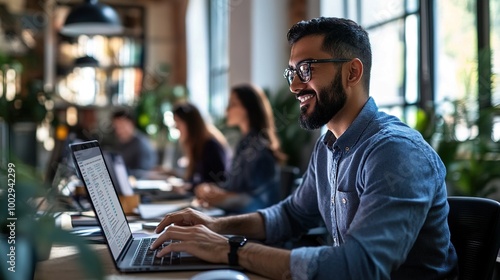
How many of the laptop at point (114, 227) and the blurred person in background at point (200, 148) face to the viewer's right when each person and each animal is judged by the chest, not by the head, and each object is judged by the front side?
1

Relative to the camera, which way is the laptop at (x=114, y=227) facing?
to the viewer's right

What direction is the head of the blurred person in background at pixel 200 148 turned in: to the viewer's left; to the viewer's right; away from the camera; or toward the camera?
to the viewer's left

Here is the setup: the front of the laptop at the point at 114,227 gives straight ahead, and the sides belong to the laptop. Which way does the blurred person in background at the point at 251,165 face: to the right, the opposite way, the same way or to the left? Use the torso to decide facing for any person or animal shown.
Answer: the opposite way

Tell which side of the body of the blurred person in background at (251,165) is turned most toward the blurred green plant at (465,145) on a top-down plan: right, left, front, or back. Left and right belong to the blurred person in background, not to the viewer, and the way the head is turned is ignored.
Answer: back

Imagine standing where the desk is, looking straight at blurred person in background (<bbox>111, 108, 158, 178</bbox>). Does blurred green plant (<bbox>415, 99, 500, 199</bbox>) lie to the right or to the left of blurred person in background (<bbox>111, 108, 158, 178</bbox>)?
right

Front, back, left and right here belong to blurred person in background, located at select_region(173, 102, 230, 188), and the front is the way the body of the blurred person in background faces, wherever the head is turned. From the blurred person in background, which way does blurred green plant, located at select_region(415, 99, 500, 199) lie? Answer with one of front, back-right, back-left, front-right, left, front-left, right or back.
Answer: back-left

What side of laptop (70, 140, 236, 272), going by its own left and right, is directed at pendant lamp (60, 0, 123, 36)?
left

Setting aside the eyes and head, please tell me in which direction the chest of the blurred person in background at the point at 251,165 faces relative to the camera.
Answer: to the viewer's left

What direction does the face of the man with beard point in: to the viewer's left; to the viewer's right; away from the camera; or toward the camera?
to the viewer's left

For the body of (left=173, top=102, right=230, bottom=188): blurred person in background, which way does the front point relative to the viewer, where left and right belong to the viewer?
facing to the left of the viewer

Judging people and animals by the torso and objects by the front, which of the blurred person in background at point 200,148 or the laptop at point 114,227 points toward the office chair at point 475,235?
the laptop
